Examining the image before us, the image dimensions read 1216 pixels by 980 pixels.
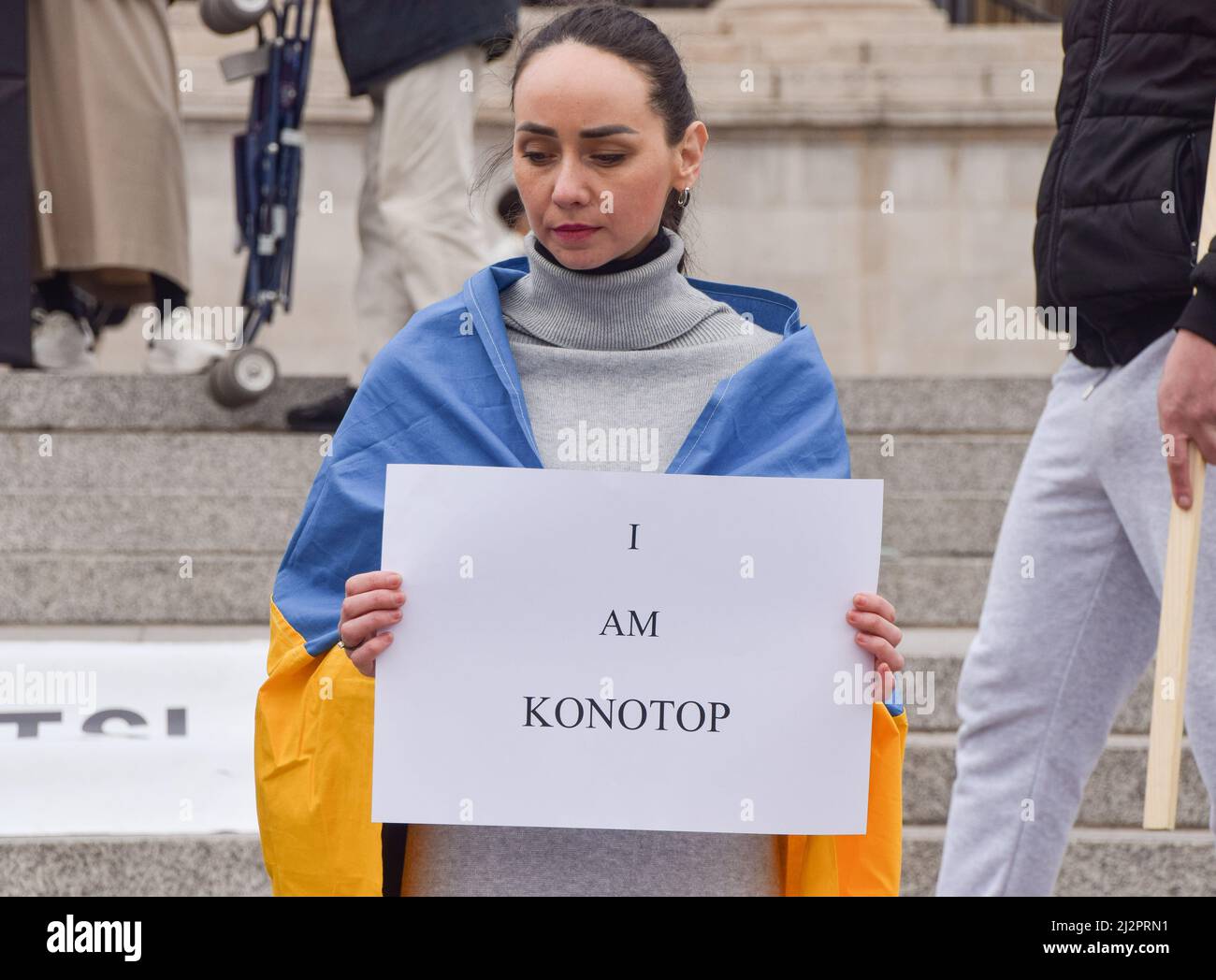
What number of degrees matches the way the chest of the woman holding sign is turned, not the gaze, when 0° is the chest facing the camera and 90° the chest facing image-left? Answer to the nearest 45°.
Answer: approximately 0°

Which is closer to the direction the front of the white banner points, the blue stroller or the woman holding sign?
the woman holding sign

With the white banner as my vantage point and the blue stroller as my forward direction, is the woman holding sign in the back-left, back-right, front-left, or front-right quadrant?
back-right

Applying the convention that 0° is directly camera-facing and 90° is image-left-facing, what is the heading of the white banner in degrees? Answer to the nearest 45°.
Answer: approximately 0°

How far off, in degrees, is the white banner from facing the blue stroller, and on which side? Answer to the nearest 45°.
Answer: approximately 180°

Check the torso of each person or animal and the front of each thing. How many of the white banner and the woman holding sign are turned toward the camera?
2

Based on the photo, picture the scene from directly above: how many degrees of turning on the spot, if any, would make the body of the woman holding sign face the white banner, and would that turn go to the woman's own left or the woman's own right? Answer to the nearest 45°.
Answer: approximately 135° to the woman's own right
